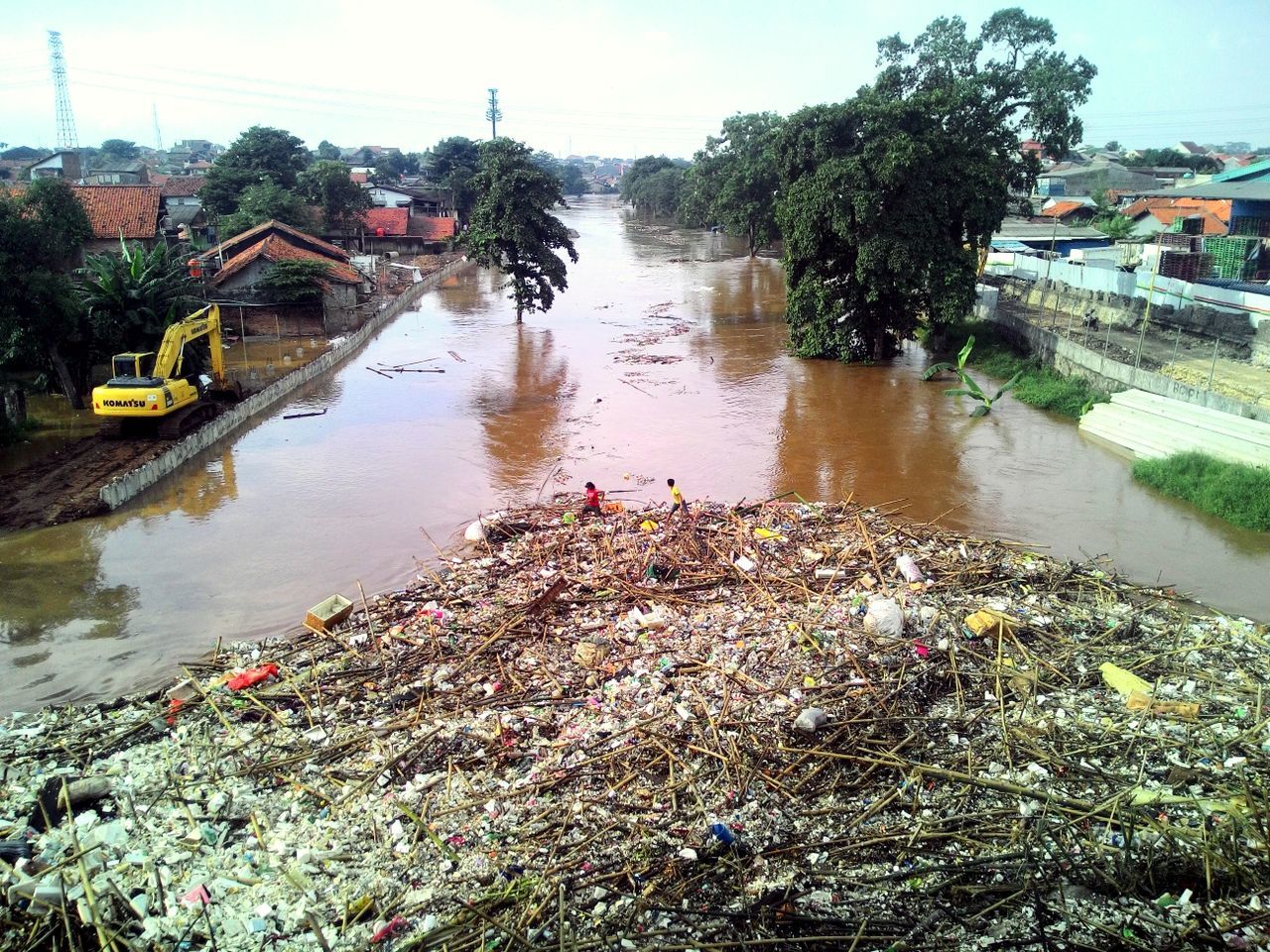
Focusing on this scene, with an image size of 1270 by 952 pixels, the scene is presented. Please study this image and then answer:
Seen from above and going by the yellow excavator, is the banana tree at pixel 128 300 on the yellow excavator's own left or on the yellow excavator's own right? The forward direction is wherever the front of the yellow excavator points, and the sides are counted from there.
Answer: on the yellow excavator's own left

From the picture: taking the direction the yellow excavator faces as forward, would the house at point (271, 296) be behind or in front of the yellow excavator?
in front

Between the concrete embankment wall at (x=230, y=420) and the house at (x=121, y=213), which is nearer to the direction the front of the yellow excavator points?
the concrete embankment wall

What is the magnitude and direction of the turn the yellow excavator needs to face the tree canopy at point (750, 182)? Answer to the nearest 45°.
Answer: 0° — it already faces it

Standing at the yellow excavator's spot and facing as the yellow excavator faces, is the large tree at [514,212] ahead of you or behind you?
ahead

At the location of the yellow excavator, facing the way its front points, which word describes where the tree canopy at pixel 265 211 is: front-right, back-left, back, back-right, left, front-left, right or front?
front-left

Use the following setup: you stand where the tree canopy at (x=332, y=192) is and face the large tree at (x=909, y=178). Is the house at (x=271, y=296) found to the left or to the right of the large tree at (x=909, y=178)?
right

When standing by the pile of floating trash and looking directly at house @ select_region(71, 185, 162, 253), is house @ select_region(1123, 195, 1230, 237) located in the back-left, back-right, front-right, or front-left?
front-right

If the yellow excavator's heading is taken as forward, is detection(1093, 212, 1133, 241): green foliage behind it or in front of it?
in front

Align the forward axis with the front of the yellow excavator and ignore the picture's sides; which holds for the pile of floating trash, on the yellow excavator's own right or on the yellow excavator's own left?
on the yellow excavator's own right

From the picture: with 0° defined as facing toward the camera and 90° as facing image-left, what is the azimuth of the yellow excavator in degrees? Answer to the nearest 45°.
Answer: approximately 225°

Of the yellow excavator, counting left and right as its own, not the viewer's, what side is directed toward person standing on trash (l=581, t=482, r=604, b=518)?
right

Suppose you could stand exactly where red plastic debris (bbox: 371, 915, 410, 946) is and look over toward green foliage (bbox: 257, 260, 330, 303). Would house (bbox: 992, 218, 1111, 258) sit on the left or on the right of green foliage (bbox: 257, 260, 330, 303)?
right

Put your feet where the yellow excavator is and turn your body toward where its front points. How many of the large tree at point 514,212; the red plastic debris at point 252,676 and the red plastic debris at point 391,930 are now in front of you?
1

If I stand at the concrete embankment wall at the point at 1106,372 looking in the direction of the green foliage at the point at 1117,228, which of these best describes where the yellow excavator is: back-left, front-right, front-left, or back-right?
back-left

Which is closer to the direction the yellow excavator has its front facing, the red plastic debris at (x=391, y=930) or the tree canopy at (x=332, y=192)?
the tree canopy

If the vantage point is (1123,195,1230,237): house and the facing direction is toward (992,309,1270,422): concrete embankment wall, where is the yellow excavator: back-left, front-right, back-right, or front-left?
front-right

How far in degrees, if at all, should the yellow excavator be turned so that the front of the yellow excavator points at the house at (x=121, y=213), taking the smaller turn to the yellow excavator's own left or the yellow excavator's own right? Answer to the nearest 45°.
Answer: approximately 45° to the yellow excavator's own left
